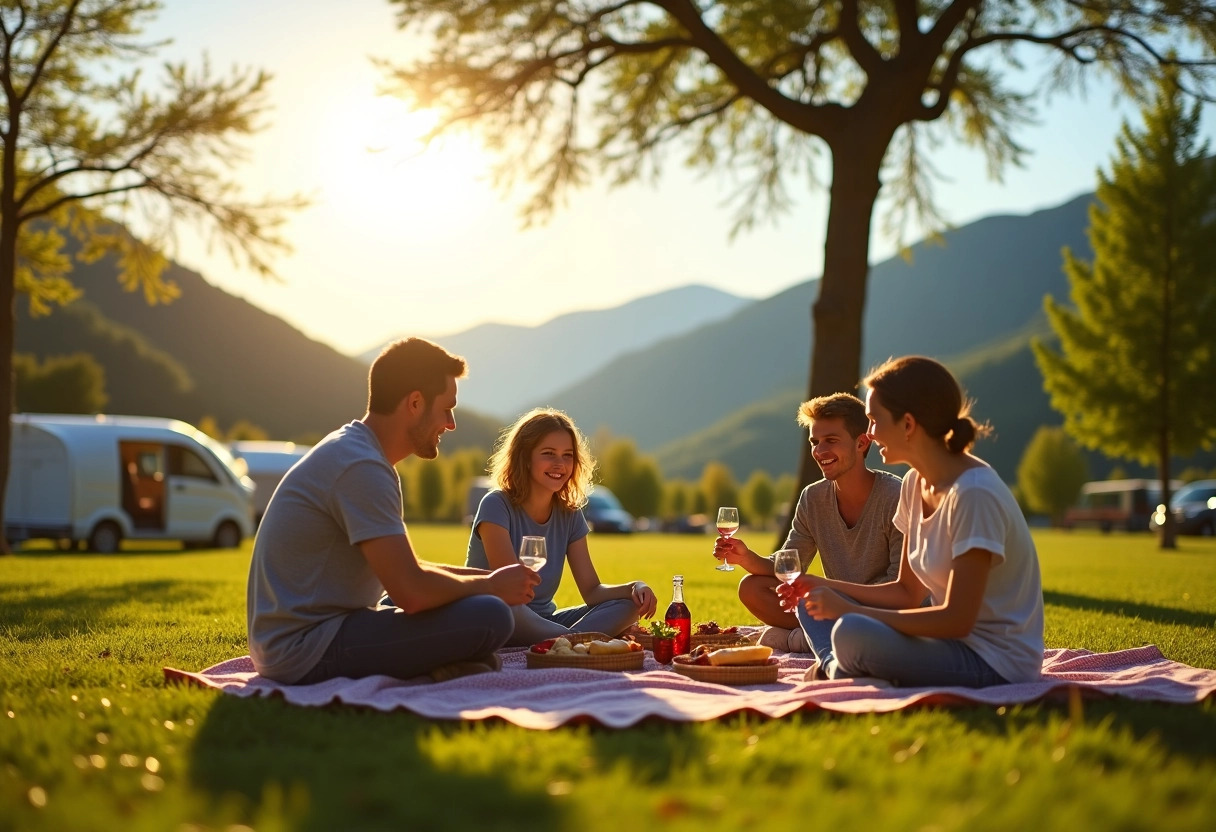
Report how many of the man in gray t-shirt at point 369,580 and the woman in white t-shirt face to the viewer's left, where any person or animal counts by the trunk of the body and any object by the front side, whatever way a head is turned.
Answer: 1

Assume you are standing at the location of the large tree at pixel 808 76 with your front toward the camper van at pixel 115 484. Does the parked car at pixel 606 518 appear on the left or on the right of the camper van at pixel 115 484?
right

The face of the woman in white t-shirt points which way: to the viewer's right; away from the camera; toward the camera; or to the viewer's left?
to the viewer's left

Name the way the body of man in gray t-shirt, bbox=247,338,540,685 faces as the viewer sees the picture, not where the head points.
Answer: to the viewer's right

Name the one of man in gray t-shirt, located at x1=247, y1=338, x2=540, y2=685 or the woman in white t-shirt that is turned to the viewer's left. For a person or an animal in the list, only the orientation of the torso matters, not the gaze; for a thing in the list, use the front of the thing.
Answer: the woman in white t-shirt

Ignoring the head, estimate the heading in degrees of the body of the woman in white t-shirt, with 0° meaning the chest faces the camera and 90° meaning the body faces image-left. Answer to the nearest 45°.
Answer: approximately 90°

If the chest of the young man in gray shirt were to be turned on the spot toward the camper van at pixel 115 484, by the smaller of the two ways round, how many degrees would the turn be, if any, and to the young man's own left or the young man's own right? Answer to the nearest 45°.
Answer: approximately 90° to the young man's own right

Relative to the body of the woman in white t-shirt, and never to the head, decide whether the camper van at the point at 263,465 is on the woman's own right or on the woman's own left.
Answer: on the woman's own right

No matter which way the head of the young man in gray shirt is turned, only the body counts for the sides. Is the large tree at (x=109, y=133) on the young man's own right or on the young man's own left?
on the young man's own right

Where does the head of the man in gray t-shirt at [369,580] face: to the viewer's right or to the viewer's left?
to the viewer's right
